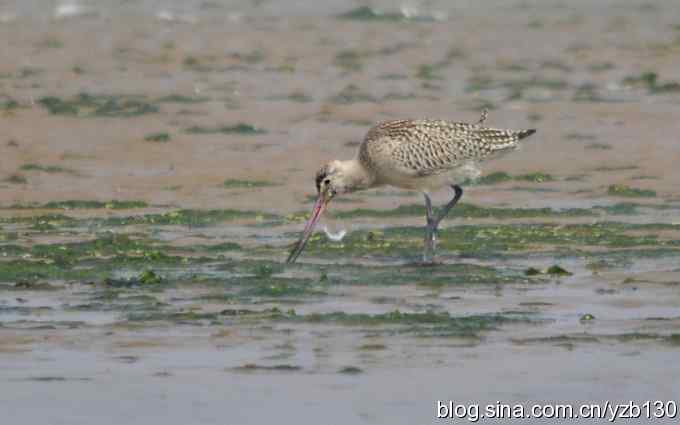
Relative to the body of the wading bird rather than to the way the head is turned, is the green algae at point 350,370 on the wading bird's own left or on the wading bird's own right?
on the wading bird's own left

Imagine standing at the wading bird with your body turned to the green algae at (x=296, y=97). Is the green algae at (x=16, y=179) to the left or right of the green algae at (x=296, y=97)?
left

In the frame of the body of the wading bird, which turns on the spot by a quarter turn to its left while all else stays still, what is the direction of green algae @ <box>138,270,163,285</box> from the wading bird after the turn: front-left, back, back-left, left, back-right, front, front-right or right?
front-right

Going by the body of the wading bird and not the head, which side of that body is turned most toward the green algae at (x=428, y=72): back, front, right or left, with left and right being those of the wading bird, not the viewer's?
right

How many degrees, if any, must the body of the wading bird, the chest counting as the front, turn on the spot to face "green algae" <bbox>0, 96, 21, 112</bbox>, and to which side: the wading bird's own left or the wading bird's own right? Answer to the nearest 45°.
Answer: approximately 45° to the wading bird's own right

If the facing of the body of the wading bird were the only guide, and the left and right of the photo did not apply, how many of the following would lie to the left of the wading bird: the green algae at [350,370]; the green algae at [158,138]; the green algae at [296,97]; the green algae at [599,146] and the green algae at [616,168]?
1

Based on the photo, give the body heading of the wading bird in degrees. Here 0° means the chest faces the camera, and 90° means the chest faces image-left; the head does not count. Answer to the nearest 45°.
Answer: approximately 90°

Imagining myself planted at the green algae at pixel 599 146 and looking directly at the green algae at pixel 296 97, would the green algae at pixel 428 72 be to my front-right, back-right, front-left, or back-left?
front-right

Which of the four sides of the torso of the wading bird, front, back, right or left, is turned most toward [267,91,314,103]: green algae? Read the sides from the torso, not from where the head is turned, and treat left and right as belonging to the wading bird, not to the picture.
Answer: right
